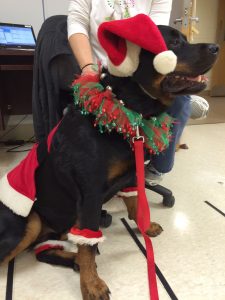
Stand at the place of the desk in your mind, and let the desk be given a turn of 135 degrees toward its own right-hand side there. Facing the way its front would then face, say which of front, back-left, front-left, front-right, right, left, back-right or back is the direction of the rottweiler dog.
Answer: back-left

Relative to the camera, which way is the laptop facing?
toward the camera

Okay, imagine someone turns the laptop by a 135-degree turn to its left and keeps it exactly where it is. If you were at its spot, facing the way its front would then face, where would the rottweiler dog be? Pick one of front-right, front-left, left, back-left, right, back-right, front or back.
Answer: back-right
